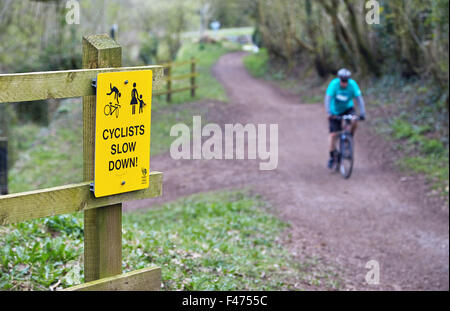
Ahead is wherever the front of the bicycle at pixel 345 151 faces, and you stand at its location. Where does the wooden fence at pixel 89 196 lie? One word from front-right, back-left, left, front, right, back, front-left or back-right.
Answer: front

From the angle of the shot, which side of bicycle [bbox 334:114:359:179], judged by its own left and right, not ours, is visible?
front

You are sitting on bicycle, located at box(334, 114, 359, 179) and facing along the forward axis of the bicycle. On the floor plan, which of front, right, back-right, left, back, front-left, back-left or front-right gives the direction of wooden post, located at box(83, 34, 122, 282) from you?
front

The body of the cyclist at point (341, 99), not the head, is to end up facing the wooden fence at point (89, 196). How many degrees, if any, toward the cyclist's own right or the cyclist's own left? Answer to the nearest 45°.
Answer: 0° — they already face it

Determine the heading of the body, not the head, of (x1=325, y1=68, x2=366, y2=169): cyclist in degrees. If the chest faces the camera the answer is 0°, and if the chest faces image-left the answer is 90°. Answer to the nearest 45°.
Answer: approximately 0°

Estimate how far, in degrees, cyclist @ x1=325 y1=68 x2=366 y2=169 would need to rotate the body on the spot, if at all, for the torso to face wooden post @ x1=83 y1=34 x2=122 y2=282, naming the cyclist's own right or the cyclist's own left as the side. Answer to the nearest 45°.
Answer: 0° — they already face it
